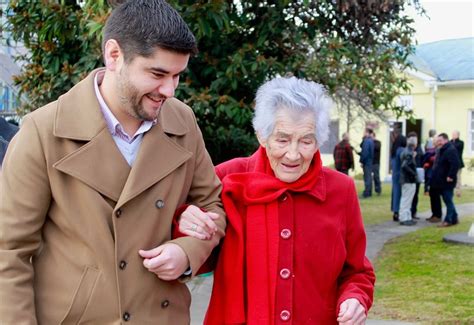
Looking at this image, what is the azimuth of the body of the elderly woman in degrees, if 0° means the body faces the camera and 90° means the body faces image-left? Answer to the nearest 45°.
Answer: approximately 0°

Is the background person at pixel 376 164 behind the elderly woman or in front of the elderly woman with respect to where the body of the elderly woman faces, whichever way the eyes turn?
behind

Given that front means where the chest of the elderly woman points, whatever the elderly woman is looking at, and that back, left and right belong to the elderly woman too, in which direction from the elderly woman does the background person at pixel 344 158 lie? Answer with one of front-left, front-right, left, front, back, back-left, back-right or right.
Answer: back

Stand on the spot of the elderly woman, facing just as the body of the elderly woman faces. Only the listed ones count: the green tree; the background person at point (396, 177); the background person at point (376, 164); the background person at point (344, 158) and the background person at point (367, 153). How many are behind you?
5

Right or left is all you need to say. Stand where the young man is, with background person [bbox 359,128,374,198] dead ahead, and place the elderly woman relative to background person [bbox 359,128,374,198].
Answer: right

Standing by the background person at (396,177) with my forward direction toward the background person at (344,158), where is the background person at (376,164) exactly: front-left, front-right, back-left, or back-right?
front-right

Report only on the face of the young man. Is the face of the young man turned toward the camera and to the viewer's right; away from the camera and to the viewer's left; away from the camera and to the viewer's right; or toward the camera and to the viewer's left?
toward the camera and to the viewer's right

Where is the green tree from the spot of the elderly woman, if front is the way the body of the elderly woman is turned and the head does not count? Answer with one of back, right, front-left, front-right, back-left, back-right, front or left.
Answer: back

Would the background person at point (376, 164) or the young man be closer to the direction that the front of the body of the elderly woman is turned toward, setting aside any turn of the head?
the young man

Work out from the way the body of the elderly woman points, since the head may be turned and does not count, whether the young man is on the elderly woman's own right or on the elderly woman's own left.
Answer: on the elderly woman's own right

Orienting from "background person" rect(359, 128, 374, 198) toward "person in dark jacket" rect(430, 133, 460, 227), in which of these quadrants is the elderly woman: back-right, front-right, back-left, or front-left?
front-right

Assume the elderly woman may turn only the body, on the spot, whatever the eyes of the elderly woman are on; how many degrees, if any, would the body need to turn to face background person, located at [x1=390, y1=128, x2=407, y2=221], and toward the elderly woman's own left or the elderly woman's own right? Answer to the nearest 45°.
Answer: approximately 180°

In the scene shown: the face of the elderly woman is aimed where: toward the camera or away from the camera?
toward the camera

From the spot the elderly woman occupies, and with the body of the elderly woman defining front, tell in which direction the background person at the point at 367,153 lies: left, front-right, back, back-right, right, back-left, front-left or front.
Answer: back
